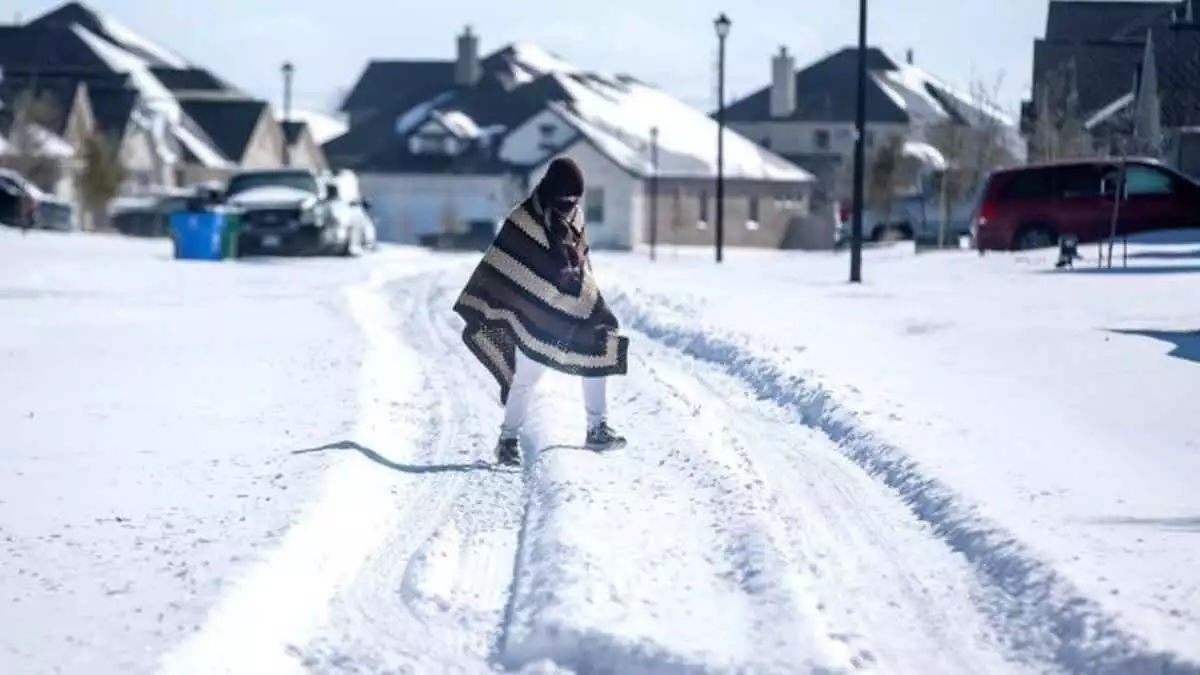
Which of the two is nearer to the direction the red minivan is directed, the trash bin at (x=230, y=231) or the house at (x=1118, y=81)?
the house

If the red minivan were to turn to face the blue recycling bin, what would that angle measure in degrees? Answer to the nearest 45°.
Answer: approximately 180°

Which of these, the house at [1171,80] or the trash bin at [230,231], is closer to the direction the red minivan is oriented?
the house

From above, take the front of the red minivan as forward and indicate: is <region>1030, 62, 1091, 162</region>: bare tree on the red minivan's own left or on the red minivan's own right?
on the red minivan's own left

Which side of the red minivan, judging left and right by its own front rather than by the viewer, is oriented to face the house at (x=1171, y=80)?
left

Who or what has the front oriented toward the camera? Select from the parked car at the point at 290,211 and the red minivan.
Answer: the parked car

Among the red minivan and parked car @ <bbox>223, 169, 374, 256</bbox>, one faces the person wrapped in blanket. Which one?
the parked car

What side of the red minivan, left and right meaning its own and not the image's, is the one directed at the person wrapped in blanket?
right

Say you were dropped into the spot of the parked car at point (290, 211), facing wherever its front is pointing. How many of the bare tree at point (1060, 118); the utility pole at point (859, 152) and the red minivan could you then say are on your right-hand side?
0

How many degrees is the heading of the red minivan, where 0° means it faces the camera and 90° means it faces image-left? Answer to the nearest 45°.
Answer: approximately 270°

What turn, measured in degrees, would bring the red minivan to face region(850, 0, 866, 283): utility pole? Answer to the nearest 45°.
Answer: approximately 135° to its right

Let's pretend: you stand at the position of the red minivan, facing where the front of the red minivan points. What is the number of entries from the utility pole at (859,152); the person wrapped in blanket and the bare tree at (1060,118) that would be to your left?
1

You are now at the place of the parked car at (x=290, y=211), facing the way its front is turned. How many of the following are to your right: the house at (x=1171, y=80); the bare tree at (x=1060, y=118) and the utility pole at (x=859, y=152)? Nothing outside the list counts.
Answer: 0

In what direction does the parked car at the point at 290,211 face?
toward the camera

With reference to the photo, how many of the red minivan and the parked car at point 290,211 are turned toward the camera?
1

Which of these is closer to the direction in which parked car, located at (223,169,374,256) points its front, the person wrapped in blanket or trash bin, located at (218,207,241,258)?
the person wrapped in blanket

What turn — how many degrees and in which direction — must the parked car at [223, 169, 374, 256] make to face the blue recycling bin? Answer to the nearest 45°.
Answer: approximately 45° to its right

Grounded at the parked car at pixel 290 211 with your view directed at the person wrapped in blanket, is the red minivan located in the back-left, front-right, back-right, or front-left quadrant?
front-left

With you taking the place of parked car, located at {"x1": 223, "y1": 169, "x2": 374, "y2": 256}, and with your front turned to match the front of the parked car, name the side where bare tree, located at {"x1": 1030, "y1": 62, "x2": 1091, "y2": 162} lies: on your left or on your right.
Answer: on your left

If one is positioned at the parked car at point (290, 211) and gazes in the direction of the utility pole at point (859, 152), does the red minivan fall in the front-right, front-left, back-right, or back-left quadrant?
front-left

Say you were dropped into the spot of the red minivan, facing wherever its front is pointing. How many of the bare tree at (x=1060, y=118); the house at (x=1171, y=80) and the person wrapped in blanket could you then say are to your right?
1
